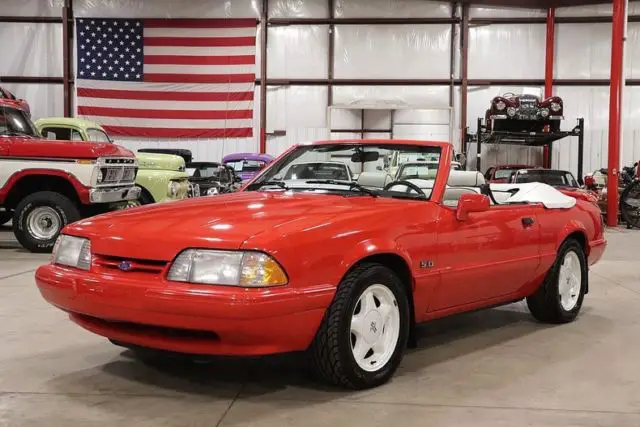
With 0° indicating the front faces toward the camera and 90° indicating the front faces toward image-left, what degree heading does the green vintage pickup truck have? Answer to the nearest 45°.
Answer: approximately 315°

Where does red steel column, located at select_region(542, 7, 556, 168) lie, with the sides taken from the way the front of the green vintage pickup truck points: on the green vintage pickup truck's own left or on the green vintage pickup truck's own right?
on the green vintage pickup truck's own left

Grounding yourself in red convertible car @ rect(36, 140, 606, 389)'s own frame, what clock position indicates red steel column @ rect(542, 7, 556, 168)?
The red steel column is roughly at 5 o'clock from the red convertible car.

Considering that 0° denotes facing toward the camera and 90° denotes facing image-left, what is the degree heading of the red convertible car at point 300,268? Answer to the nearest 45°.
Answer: approximately 45°

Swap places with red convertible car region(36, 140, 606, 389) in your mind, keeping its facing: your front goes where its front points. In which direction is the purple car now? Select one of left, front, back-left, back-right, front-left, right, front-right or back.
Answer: back-right

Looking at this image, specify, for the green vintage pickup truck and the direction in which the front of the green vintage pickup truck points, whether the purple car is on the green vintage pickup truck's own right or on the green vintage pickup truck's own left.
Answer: on the green vintage pickup truck's own left

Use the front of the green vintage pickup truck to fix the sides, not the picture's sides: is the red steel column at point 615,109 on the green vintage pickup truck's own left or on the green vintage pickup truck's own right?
on the green vintage pickup truck's own left

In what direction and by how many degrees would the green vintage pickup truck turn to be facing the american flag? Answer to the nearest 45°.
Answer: approximately 135° to its left
